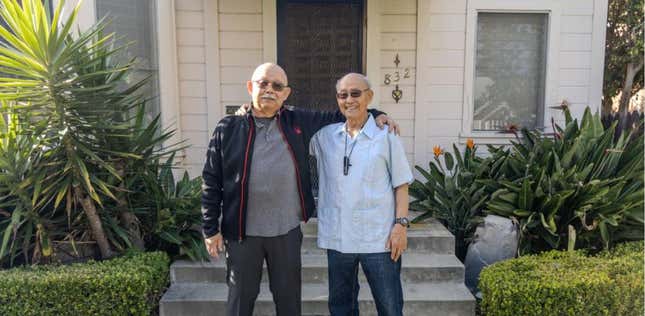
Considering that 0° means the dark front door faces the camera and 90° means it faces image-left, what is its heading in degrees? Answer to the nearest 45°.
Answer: approximately 0°

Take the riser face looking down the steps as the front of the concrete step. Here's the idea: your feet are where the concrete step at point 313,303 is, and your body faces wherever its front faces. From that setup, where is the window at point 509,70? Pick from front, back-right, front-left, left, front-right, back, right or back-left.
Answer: back-left

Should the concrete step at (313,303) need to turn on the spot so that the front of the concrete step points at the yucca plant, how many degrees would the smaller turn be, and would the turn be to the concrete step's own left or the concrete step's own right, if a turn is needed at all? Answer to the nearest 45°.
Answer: approximately 90° to the concrete step's own right
